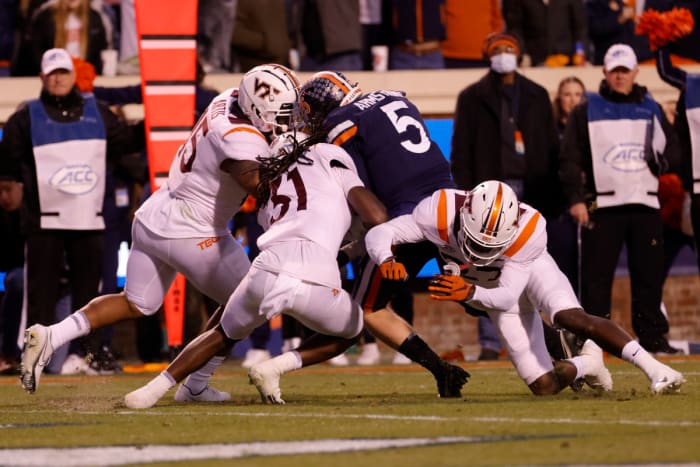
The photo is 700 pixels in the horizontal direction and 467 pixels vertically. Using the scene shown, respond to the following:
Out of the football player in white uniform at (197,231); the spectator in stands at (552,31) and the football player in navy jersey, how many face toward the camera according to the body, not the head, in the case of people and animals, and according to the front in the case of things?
1

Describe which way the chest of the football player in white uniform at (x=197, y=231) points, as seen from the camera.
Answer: to the viewer's right

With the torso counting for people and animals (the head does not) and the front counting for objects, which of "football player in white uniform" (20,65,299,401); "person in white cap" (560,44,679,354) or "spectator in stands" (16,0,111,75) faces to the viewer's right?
the football player in white uniform

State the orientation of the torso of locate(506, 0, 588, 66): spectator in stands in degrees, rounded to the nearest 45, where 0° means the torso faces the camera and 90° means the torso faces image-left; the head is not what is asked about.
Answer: approximately 0°

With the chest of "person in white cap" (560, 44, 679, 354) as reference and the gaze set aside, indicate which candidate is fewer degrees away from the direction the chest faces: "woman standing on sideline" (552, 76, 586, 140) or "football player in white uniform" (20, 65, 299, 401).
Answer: the football player in white uniform

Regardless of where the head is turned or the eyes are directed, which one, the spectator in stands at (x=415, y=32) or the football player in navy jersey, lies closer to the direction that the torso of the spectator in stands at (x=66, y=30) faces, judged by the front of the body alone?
the football player in navy jersey

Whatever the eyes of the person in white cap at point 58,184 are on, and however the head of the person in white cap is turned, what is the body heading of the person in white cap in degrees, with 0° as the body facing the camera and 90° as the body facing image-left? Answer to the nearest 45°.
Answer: approximately 0°

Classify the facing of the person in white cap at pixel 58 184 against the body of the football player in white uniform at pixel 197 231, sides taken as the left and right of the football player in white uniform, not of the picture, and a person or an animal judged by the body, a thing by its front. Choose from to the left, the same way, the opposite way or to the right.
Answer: to the right

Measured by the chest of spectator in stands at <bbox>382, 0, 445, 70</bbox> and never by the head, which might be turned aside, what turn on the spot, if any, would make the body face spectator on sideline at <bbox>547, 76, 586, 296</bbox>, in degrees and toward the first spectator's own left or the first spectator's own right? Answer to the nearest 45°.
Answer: approximately 45° to the first spectator's own left

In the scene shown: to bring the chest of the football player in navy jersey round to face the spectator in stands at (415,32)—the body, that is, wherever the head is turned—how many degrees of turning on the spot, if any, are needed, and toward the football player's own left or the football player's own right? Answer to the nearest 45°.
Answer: approximately 45° to the football player's own right

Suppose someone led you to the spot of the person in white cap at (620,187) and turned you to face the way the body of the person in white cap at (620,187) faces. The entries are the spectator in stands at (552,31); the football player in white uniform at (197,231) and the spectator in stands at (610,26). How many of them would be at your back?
2

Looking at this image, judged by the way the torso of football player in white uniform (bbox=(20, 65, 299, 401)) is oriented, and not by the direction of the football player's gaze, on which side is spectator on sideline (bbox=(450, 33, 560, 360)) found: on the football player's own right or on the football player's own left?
on the football player's own left
